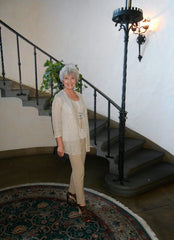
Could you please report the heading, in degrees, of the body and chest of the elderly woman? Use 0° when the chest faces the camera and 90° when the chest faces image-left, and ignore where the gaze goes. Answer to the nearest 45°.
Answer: approximately 315°

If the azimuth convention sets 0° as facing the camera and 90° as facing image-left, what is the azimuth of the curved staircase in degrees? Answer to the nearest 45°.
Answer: approximately 315°

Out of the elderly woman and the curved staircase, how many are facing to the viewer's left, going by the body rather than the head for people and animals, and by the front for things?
0

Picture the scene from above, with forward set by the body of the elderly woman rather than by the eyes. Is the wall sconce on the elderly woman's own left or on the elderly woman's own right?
on the elderly woman's own left
